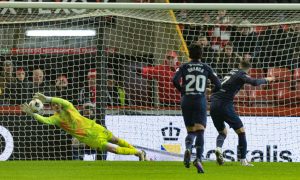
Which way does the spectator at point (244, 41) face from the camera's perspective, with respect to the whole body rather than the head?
toward the camera

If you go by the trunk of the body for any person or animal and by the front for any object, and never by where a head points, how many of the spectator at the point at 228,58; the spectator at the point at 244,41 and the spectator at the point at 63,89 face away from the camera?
0

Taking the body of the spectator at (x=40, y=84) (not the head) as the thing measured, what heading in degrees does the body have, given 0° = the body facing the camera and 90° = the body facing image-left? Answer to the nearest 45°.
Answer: approximately 0°

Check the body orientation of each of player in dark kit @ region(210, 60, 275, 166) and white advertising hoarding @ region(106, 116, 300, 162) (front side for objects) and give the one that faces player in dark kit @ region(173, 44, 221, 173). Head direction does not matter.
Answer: the white advertising hoarding

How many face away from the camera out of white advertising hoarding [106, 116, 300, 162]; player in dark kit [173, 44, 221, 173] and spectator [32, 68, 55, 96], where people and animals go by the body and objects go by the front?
1

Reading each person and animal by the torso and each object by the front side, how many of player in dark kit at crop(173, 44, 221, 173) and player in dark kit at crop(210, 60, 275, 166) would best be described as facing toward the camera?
0

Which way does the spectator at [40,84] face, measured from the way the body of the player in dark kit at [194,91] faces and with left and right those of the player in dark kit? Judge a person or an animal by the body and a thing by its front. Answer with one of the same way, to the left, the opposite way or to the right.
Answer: the opposite way

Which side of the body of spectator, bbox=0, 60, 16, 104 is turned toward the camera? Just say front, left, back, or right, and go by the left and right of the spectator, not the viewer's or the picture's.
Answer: front

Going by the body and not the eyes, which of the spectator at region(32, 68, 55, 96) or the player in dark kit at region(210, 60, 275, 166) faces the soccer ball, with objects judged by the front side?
the spectator

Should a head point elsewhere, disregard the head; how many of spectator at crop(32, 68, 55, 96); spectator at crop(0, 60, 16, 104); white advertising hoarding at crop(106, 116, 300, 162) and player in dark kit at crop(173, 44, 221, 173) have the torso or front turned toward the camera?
3

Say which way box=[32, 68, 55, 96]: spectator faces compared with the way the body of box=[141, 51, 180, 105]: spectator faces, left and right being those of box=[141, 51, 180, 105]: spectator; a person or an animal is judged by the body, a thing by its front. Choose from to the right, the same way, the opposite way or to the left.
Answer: the same way

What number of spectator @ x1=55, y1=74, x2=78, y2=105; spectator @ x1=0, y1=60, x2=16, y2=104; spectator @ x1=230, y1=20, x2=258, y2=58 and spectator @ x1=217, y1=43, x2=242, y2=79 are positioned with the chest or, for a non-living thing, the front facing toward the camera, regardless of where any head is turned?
4

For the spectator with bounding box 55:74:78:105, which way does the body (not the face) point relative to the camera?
toward the camera

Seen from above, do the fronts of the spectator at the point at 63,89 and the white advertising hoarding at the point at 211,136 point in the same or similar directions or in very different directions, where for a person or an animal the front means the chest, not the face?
same or similar directions

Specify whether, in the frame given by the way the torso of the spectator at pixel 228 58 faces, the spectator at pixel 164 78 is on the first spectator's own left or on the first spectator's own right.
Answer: on the first spectator's own right

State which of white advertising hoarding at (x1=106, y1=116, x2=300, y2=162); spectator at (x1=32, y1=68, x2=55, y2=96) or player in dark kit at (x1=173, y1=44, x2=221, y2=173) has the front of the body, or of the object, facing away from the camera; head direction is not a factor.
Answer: the player in dark kit

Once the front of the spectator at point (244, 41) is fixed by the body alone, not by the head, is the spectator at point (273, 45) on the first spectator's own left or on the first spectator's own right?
on the first spectator's own left

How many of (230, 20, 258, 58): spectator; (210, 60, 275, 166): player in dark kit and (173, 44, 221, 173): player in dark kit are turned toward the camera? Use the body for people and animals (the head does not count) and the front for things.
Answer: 1

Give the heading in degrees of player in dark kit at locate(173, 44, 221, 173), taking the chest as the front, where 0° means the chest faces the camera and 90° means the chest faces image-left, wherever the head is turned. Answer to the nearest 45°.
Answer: approximately 180°

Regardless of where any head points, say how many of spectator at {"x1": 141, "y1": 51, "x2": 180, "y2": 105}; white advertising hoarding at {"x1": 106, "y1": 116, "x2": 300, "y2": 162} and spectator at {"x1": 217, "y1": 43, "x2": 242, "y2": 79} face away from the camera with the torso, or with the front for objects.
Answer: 0
